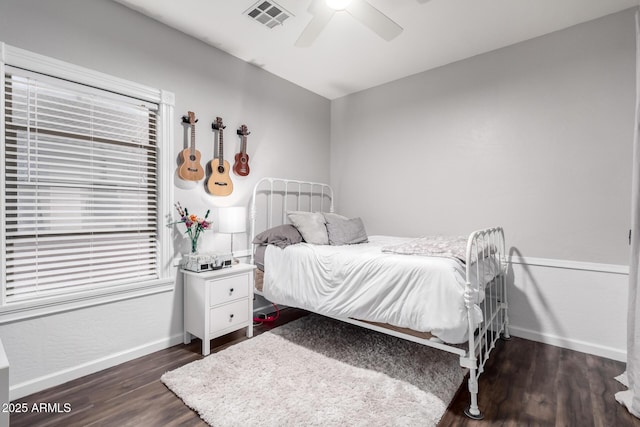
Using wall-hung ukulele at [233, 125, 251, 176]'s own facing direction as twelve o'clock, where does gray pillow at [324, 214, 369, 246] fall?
The gray pillow is roughly at 11 o'clock from the wall-hung ukulele.

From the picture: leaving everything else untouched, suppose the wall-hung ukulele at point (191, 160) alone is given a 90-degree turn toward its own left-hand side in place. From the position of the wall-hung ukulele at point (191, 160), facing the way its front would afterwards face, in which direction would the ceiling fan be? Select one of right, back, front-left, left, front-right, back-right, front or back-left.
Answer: right

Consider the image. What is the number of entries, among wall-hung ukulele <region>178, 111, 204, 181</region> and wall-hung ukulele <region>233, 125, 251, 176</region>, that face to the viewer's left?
0

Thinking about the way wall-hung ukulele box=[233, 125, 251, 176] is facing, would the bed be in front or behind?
in front

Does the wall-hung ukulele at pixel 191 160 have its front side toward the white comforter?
yes

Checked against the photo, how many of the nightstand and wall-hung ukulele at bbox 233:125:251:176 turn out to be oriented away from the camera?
0

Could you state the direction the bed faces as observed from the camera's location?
facing the viewer and to the right of the viewer

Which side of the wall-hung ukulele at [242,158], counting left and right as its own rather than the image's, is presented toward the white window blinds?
right

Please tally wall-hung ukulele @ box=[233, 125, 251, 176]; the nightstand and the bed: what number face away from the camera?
0

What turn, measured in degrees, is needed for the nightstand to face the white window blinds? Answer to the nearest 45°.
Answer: approximately 135° to its right

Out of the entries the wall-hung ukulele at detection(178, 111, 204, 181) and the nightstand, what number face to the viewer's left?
0
